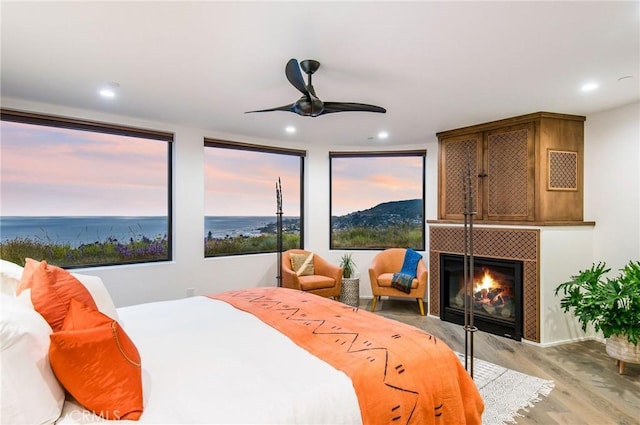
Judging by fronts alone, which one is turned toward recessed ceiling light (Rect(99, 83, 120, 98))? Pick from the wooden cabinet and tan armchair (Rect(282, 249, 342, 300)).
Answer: the wooden cabinet

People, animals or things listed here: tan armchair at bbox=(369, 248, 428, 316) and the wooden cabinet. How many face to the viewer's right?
0

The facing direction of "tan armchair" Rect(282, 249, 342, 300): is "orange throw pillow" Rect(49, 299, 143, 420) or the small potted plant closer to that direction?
the orange throw pillow

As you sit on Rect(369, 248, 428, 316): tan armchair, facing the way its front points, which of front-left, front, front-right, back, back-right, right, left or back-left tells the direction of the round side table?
right

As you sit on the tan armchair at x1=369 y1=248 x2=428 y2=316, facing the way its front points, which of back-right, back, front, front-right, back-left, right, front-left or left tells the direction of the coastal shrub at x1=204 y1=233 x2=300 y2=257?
right

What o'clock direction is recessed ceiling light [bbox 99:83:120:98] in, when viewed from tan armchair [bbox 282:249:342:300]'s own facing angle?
The recessed ceiling light is roughly at 3 o'clock from the tan armchair.

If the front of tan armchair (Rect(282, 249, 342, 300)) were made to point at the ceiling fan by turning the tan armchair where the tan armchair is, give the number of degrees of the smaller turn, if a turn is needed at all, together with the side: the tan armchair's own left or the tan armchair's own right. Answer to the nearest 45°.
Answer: approximately 45° to the tan armchair's own right

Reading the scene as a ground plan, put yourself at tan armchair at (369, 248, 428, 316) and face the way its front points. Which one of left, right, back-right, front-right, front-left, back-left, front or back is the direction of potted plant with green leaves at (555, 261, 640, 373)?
front-left

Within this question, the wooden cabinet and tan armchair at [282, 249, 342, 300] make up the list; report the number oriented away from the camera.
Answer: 0

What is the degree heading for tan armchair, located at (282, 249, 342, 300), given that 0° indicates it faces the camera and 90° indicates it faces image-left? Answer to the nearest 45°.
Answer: approximately 315°

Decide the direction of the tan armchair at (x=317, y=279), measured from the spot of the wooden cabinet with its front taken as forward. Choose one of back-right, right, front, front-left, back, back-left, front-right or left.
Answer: front-right

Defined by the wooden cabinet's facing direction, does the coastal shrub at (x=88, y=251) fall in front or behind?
in front

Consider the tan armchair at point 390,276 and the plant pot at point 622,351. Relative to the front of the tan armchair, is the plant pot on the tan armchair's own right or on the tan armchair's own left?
on the tan armchair's own left

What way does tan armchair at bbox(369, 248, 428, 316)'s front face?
toward the camera

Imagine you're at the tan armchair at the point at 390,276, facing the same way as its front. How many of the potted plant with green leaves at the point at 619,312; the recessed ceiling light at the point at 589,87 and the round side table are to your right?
1

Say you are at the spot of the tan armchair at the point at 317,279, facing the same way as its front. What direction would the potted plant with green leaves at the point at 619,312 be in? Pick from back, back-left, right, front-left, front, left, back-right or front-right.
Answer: front

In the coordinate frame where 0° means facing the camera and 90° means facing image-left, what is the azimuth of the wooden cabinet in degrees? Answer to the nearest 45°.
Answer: approximately 45°
